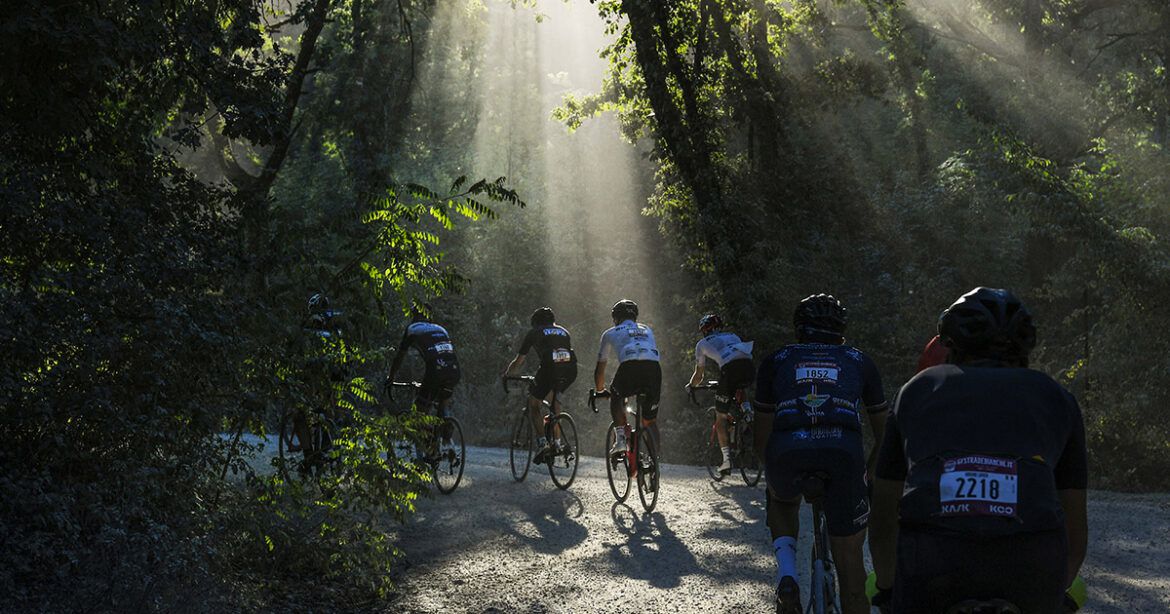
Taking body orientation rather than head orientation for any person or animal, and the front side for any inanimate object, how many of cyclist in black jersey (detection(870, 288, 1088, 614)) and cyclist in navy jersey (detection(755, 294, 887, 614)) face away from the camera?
2

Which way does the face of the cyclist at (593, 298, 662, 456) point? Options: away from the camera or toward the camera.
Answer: away from the camera

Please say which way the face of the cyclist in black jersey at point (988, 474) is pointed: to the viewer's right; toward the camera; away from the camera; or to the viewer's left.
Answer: away from the camera

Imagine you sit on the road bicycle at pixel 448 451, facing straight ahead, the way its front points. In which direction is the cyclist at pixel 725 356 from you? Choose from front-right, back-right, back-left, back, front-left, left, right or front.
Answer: back-right

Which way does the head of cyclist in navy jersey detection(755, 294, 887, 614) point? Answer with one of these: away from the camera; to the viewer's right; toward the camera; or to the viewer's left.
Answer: away from the camera

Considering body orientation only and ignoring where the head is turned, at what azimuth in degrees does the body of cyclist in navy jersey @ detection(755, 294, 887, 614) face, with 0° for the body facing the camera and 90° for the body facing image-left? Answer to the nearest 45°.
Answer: approximately 180°

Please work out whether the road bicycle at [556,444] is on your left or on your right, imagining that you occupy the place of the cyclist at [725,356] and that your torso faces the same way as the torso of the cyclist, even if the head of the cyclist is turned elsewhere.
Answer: on your left

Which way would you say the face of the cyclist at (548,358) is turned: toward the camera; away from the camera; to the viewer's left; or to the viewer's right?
away from the camera

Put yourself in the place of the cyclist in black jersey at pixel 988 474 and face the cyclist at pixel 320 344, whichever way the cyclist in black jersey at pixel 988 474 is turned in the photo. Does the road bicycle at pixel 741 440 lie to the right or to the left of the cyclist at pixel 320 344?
right

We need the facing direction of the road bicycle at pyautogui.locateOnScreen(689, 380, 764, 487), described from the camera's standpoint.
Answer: facing away from the viewer and to the left of the viewer
